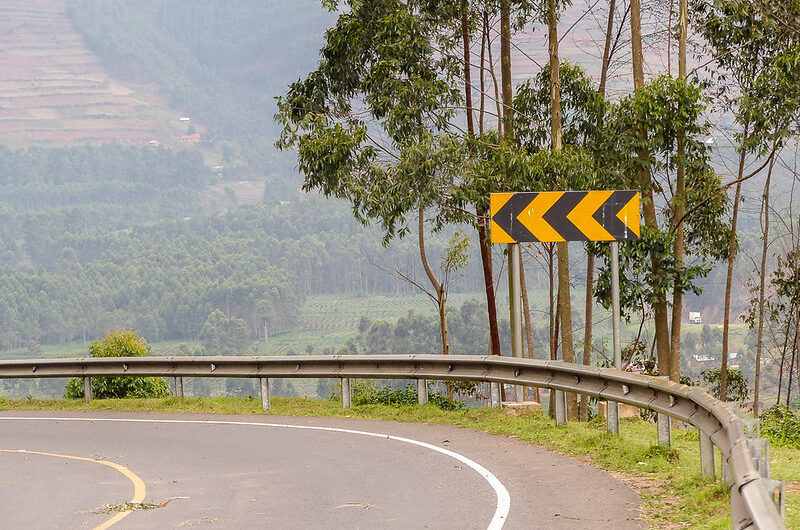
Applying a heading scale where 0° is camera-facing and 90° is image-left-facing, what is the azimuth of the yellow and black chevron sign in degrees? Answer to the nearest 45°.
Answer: approximately 0°

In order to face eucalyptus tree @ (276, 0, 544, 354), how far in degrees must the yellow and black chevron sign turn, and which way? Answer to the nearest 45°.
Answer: approximately 135° to its right

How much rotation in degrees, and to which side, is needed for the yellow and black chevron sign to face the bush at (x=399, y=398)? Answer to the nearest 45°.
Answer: approximately 135° to its right
